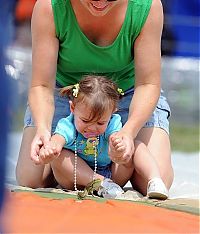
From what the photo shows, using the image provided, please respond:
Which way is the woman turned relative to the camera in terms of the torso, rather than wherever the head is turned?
toward the camera

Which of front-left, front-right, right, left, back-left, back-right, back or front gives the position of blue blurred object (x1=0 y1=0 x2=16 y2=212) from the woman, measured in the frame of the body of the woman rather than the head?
front

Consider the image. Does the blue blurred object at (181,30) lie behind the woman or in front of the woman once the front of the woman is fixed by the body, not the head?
behind
